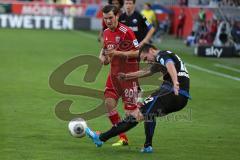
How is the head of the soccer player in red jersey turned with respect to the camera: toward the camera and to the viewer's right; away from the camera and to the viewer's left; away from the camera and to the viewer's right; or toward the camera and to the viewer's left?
toward the camera and to the viewer's left

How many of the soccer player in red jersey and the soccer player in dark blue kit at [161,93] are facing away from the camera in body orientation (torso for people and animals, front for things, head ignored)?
0

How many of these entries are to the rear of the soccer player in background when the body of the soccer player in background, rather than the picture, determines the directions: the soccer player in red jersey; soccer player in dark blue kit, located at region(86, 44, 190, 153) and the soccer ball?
0

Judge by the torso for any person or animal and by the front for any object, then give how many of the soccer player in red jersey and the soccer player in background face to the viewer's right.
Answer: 0

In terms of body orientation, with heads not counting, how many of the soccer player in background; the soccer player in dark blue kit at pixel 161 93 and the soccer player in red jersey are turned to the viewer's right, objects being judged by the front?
0

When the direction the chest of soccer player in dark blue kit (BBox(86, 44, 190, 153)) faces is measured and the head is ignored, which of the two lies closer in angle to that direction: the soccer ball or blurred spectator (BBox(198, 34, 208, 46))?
the soccer ball

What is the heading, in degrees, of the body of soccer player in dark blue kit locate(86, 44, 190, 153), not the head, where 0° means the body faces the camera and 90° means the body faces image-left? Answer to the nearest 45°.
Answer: approximately 90°

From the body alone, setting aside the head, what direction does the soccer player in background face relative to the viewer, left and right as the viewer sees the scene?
facing the viewer and to the left of the viewer

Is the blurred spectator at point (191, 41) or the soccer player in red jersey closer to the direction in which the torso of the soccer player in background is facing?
the soccer player in red jersey

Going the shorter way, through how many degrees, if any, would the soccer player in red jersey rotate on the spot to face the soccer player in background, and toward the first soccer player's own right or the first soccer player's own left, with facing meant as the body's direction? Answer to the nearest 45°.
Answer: approximately 135° to the first soccer player's own right

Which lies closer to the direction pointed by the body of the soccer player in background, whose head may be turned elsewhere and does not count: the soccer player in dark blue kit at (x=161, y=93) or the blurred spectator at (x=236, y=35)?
the soccer player in dark blue kit

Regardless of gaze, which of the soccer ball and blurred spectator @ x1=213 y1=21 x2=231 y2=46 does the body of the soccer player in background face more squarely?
the soccer ball
